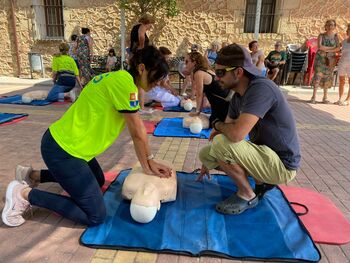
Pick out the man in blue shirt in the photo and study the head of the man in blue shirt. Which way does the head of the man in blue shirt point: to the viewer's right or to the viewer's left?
to the viewer's left

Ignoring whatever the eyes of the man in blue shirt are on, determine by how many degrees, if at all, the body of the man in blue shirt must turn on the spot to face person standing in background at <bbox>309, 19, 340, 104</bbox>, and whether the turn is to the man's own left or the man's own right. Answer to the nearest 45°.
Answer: approximately 90° to the man's own right

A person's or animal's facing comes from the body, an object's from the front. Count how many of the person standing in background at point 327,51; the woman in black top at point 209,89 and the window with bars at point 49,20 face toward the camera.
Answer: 2

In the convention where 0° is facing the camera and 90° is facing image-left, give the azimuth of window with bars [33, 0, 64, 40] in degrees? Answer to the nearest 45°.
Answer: approximately 0°

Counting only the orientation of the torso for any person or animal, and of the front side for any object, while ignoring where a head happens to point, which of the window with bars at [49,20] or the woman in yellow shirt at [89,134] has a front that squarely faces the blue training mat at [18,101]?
the window with bars

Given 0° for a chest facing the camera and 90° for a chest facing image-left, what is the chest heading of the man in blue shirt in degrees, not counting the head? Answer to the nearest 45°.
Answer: approximately 90°

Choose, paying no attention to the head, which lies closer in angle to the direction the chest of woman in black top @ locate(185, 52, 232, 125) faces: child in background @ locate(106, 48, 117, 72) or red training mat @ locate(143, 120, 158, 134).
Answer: the red training mat

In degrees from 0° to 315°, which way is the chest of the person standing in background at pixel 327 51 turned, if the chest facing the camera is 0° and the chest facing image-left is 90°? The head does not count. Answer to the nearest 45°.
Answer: approximately 0°

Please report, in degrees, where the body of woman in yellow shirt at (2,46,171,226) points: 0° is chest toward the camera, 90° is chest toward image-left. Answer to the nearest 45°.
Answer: approximately 270°

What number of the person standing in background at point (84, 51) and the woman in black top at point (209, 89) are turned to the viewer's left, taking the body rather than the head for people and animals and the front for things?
1

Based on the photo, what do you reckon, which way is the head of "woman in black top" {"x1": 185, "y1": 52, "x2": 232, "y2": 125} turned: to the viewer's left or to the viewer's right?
to the viewer's left

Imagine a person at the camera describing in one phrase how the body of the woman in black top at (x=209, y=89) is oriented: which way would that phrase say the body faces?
to the viewer's left
